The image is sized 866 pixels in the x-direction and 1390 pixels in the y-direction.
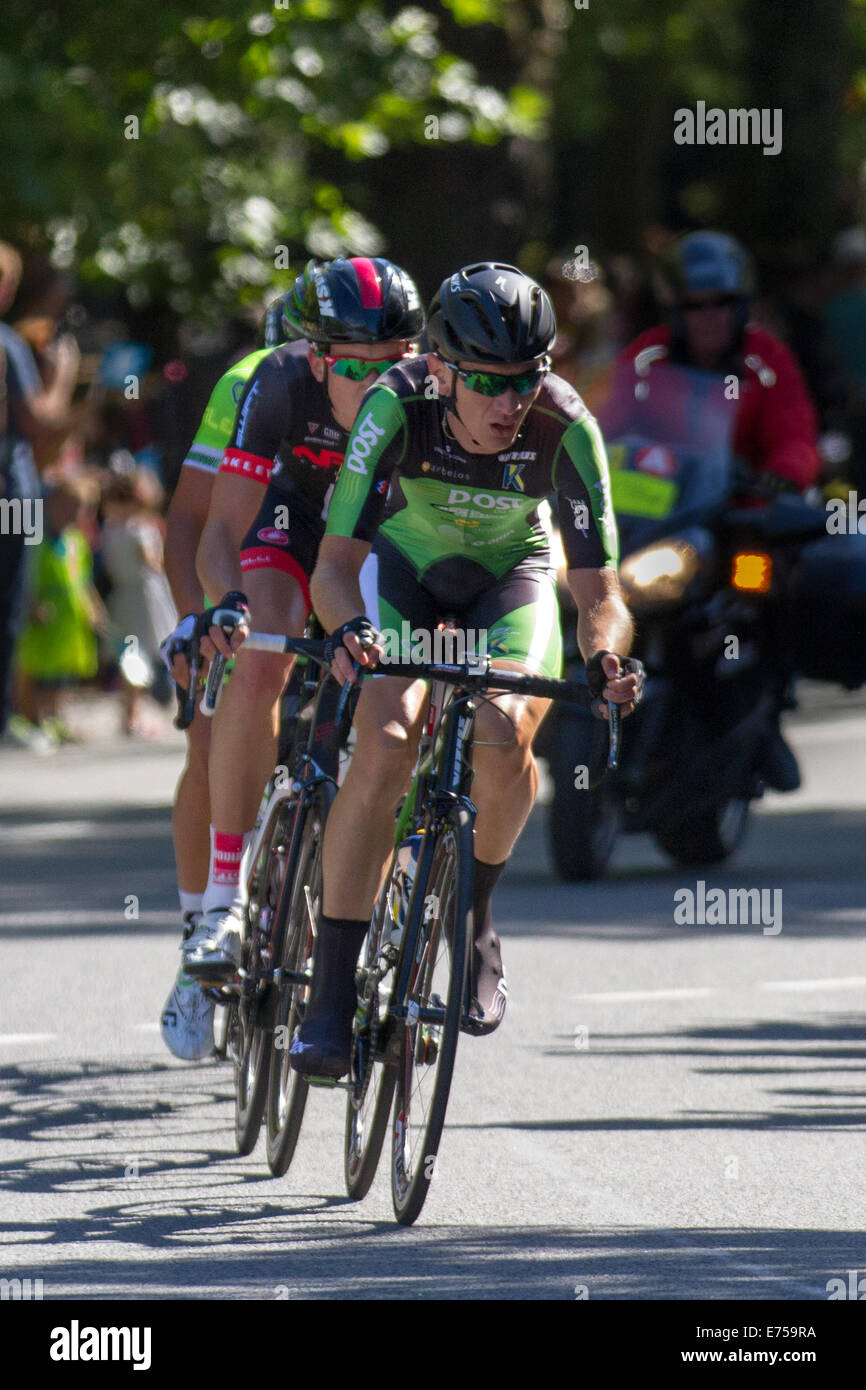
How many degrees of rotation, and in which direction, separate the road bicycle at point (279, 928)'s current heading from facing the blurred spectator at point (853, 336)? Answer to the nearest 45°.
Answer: approximately 180°

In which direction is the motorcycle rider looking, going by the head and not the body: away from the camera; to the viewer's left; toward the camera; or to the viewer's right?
toward the camera

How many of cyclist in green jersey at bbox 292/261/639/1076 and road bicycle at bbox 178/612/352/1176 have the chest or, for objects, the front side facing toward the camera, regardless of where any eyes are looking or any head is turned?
2

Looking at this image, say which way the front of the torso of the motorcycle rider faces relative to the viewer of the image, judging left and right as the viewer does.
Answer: facing the viewer

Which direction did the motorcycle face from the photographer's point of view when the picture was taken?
facing the viewer and to the left of the viewer

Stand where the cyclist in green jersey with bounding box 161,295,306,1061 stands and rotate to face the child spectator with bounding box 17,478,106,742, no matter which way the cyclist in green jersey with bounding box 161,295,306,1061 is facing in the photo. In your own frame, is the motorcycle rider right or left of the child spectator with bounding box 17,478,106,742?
right

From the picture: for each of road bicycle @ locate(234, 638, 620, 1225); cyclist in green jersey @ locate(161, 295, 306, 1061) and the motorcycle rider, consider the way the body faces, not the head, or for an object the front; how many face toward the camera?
3

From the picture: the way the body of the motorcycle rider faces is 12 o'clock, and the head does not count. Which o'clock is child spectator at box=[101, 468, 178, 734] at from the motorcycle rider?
The child spectator is roughly at 5 o'clock from the motorcycle rider.

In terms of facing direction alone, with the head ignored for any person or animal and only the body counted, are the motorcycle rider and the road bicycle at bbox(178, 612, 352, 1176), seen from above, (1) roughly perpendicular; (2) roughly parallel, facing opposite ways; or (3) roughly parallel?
roughly parallel

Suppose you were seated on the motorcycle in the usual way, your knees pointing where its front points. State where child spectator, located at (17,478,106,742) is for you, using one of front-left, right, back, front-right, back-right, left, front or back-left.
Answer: right

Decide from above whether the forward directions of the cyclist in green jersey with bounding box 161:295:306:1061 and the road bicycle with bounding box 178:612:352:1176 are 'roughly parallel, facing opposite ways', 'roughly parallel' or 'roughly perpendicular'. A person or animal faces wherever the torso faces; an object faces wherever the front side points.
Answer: roughly parallel

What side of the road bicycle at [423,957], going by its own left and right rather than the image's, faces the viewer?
front

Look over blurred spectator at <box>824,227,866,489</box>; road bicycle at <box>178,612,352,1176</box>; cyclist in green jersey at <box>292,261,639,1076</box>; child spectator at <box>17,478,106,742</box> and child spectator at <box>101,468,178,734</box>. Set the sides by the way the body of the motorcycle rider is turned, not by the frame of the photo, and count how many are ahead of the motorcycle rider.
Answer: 2

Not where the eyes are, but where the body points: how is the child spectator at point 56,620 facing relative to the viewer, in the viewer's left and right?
facing the viewer and to the right of the viewer
